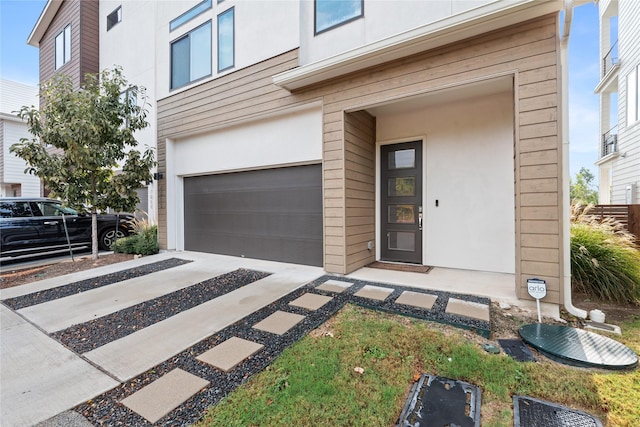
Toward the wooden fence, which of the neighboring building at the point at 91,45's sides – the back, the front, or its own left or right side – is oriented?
left

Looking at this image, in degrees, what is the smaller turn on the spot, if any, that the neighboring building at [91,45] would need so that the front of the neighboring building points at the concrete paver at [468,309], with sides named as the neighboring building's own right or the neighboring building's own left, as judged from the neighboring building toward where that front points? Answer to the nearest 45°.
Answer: approximately 45° to the neighboring building's own left

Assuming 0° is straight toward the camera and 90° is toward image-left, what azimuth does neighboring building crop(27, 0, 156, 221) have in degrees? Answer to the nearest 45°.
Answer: approximately 45°

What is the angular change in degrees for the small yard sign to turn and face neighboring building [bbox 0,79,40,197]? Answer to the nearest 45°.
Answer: approximately 90° to its right

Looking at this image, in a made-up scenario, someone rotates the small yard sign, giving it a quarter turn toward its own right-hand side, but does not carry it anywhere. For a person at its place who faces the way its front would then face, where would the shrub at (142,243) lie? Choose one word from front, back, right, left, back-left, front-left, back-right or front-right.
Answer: front

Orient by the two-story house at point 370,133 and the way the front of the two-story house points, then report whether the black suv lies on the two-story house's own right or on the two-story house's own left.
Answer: on the two-story house's own right

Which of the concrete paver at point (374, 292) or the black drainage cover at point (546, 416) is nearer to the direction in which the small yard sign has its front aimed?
the black drainage cover

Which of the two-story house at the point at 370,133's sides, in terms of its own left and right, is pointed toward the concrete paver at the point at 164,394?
front

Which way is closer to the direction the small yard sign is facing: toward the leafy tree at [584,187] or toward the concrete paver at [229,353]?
the concrete paver

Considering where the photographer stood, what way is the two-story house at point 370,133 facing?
facing the viewer and to the left of the viewer
